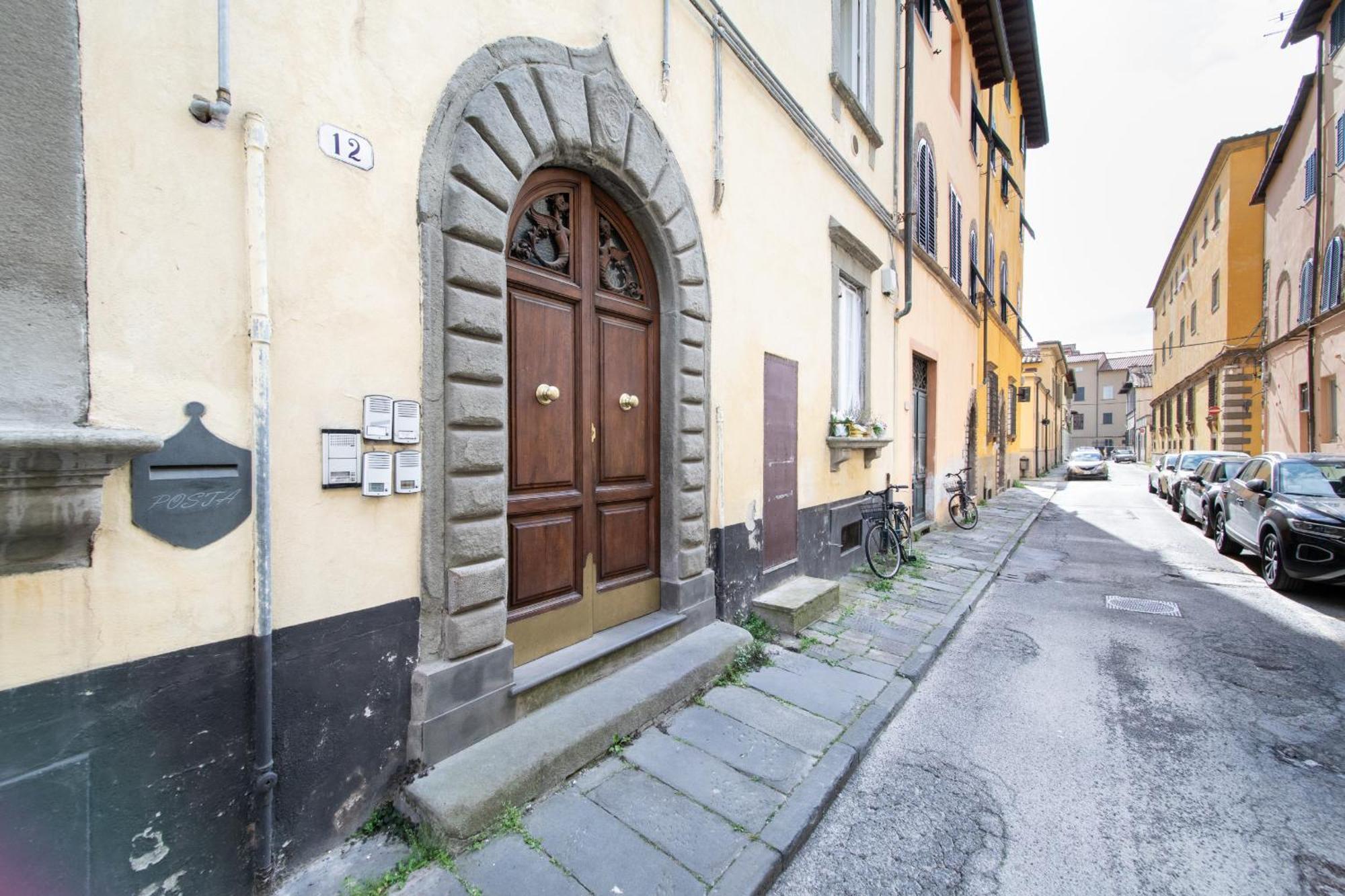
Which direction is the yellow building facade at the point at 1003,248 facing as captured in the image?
to the viewer's right

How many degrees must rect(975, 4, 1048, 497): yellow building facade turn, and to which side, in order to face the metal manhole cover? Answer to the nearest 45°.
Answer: approximately 90° to its right

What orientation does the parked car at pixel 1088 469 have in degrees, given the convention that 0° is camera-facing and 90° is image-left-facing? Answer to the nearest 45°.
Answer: approximately 0°

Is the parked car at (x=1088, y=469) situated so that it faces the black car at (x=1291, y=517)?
yes

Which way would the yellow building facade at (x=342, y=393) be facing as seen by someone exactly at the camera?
facing the viewer and to the right of the viewer

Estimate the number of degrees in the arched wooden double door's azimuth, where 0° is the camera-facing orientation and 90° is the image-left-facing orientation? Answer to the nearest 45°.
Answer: approximately 315°

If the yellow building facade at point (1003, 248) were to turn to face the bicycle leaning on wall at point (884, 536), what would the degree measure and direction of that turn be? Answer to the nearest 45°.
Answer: approximately 90° to its right

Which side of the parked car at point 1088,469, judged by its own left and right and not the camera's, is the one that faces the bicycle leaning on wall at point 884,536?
front

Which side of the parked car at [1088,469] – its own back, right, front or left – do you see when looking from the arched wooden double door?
front

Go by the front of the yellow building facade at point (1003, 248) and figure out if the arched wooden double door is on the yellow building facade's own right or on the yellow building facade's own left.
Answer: on the yellow building facade's own right

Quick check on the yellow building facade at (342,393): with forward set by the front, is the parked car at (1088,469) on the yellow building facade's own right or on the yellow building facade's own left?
on the yellow building facade's own left
